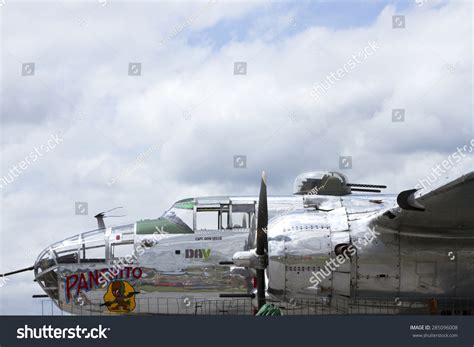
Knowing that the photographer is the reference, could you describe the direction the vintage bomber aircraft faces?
facing to the left of the viewer
